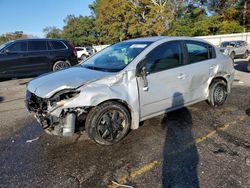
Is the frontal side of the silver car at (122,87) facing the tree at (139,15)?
no

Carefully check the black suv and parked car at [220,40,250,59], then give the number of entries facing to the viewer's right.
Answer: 0

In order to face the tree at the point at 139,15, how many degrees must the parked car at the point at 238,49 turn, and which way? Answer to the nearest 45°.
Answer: approximately 90° to its right

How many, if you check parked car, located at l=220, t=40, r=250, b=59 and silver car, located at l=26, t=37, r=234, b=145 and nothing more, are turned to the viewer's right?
0

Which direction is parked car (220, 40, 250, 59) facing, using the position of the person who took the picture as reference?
facing the viewer and to the left of the viewer

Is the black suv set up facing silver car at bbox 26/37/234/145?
no

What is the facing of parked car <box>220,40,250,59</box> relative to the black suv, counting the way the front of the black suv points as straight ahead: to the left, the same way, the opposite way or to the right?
the same way

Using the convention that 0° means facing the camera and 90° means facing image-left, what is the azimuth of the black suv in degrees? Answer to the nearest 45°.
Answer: approximately 90°

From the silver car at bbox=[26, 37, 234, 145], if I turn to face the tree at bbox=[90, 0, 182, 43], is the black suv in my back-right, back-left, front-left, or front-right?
front-left

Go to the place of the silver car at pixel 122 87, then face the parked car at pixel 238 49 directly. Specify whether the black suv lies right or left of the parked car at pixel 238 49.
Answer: left

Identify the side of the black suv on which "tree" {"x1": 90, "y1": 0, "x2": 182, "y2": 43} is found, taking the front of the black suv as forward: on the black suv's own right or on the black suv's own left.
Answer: on the black suv's own right

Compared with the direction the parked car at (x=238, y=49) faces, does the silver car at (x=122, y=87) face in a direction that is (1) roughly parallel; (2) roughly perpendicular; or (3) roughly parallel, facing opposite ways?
roughly parallel

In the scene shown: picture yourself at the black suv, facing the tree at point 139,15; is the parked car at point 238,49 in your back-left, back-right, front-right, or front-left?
front-right

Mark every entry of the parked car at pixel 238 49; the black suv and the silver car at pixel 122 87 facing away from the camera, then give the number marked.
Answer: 0
